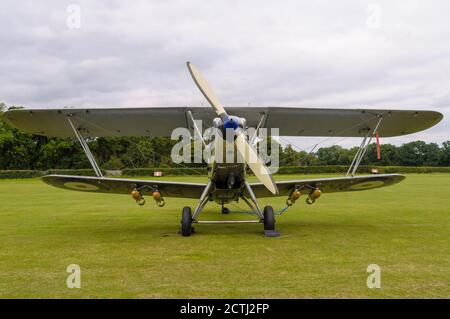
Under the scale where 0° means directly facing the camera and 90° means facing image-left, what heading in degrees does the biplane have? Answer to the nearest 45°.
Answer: approximately 0°
